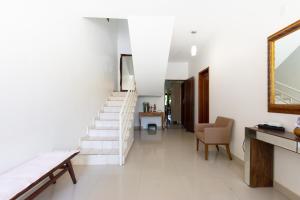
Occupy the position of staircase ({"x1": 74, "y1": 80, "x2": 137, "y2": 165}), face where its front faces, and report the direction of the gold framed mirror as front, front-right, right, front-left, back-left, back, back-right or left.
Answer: front-left

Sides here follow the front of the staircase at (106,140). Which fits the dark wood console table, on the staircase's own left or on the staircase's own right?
on the staircase's own left

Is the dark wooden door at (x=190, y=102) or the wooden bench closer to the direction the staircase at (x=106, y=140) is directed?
the wooden bench

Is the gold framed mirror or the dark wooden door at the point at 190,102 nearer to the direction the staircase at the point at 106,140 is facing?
the gold framed mirror

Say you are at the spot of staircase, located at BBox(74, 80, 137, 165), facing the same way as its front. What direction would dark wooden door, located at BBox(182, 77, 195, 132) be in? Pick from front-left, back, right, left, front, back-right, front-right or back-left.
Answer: back-left

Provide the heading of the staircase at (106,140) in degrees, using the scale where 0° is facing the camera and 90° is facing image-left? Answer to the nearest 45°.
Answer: approximately 0°
